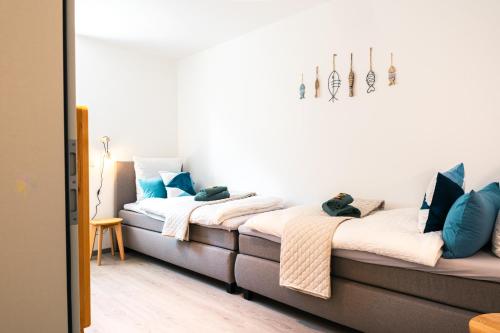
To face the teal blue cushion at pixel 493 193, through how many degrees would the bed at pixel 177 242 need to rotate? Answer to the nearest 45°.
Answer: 0° — it already faces it

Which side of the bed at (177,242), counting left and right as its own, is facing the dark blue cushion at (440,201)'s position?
front

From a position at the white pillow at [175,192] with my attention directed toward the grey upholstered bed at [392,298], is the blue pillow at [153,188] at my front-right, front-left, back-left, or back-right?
back-right

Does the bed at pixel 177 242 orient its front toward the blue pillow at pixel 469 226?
yes

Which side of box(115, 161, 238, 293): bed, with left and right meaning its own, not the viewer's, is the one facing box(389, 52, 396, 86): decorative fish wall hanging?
front

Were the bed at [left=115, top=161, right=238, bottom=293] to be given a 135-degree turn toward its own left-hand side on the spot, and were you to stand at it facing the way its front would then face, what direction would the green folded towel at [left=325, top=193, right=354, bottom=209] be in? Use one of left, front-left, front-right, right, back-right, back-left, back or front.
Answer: back-right

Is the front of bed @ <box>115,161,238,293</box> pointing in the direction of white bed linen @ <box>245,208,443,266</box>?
yes

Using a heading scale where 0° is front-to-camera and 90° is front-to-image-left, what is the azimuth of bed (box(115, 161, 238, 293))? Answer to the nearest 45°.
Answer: approximately 315°
